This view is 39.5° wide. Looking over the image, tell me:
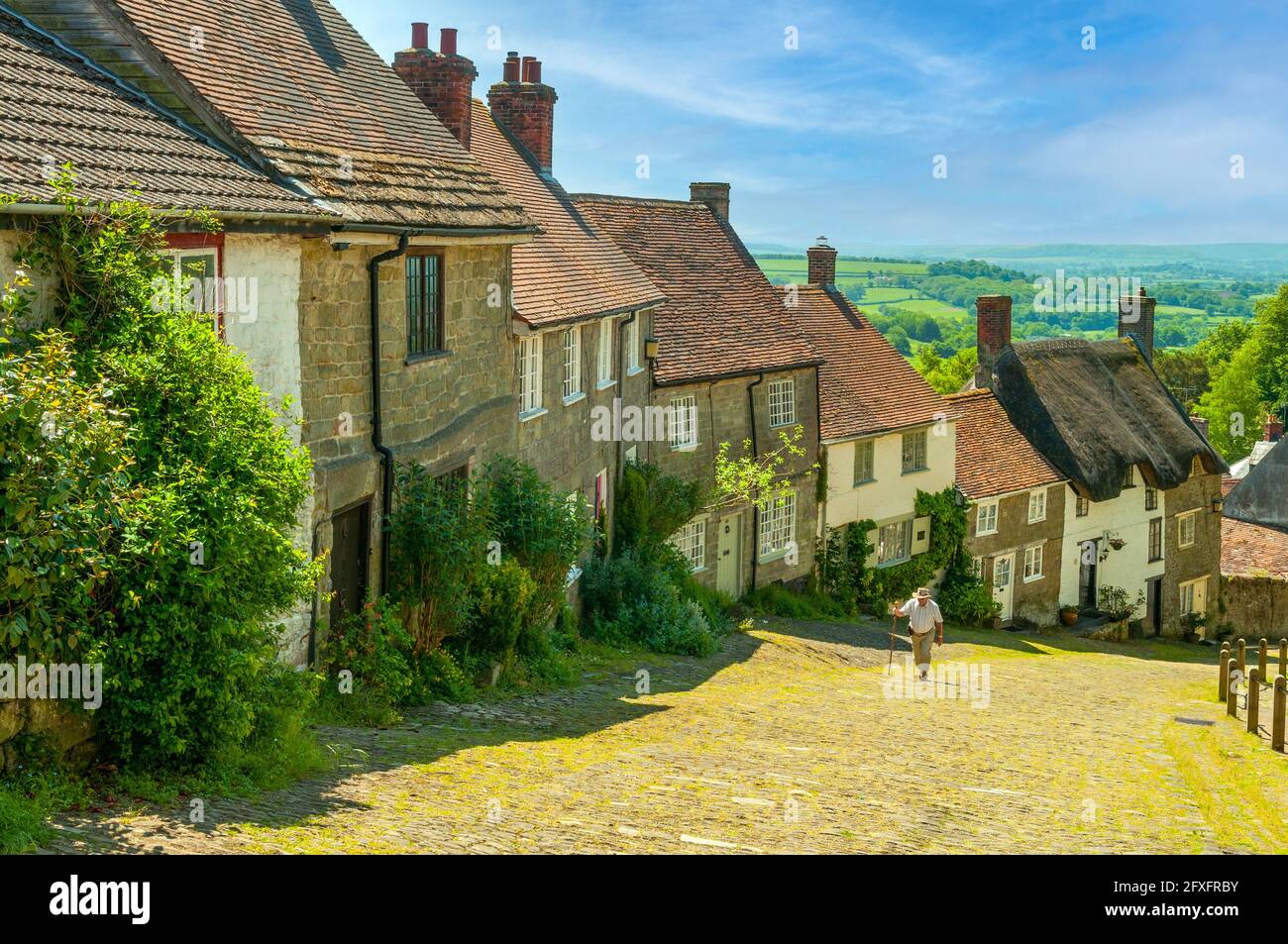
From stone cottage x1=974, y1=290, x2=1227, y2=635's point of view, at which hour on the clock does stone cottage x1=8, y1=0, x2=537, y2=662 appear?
stone cottage x1=8, y1=0, x2=537, y2=662 is roughly at 2 o'clock from stone cottage x1=974, y1=290, x2=1227, y2=635.

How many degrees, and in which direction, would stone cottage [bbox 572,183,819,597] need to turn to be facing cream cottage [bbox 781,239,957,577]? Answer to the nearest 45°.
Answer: approximately 90° to its left

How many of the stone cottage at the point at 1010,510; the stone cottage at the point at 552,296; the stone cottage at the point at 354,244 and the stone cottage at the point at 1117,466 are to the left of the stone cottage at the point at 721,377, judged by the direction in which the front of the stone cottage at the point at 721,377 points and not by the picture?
2

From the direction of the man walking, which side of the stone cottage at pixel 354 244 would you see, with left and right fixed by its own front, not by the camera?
left

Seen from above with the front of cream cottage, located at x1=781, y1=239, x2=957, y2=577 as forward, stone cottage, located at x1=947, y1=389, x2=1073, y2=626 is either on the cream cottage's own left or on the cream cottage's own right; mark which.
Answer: on the cream cottage's own left

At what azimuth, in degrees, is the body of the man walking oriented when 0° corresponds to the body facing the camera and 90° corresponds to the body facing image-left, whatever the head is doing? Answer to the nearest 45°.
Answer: approximately 0°

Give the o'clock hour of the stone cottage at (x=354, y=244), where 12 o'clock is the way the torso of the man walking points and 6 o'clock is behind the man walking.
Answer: The stone cottage is roughly at 1 o'clock from the man walking.

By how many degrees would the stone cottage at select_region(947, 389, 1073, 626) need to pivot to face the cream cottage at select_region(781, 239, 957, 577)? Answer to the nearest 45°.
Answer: approximately 90° to its right

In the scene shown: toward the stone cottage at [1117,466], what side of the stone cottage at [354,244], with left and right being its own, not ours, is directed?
left

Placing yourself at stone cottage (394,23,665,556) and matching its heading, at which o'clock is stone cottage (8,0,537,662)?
stone cottage (8,0,537,662) is roughly at 2 o'clock from stone cottage (394,23,665,556).
